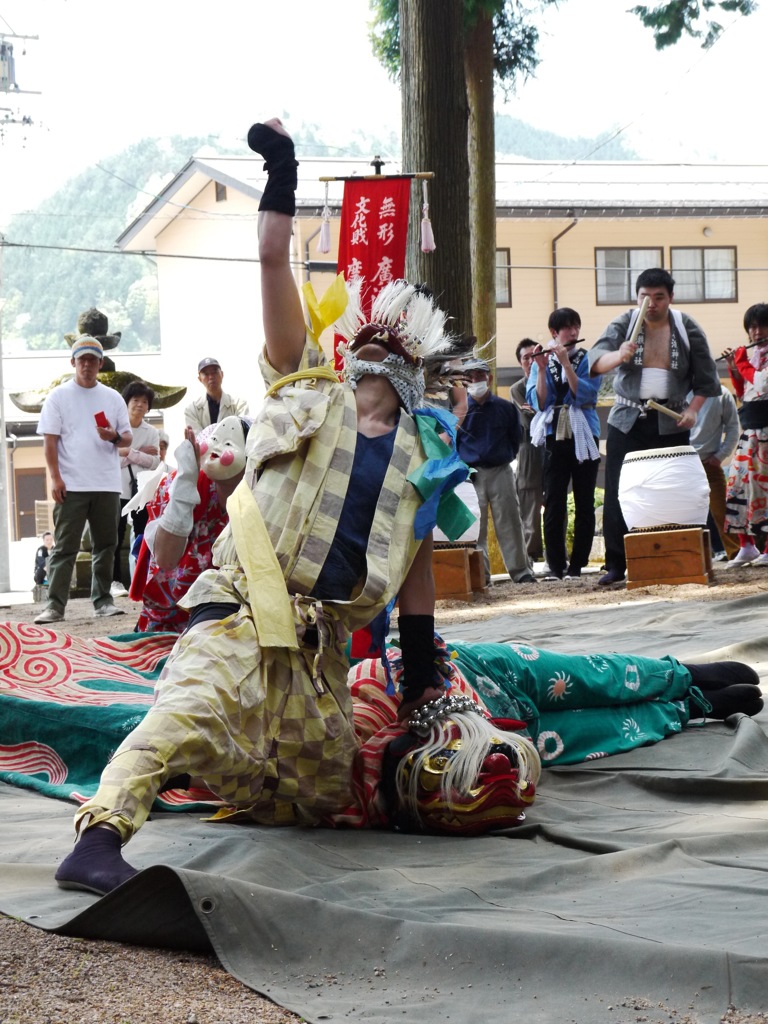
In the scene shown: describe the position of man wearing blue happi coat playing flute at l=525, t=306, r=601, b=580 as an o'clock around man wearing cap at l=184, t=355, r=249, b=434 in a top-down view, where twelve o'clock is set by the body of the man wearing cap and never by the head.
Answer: The man wearing blue happi coat playing flute is roughly at 9 o'clock from the man wearing cap.

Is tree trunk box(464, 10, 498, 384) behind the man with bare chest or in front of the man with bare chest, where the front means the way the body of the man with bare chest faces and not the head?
behind

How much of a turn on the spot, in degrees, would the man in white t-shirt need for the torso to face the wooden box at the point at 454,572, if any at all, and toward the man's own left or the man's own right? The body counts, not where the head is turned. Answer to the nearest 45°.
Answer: approximately 90° to the man's own left

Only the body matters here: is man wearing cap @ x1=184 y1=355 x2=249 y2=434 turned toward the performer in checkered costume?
yes

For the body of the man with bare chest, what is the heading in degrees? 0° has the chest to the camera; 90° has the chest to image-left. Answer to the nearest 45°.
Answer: approximately 0°
